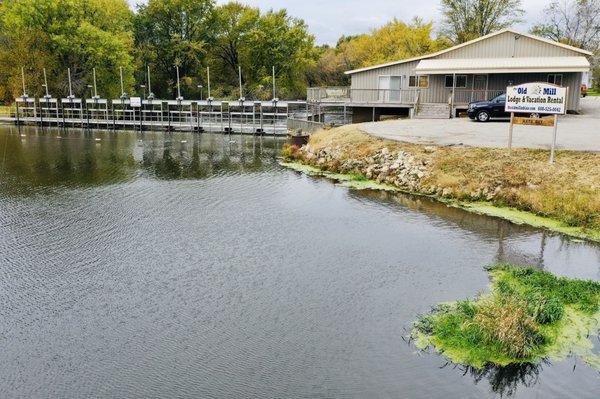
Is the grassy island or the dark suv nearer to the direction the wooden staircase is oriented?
the grassy island

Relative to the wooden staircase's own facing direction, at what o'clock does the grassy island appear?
The grassy island is roughly at 12 o'clock from the wooden staircase.

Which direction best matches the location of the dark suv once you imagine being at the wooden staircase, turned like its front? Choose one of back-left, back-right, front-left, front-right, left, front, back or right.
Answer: front-left

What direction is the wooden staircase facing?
toward the camera

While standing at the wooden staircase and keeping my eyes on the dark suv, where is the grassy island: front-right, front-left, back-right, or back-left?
front-right
